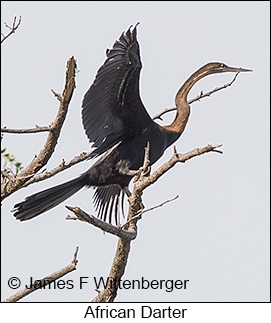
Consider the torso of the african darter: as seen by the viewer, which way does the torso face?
to the viewer's right

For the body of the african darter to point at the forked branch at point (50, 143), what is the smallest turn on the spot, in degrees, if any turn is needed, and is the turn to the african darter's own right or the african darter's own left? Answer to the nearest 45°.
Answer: approximately 135° to the african darter's own right
